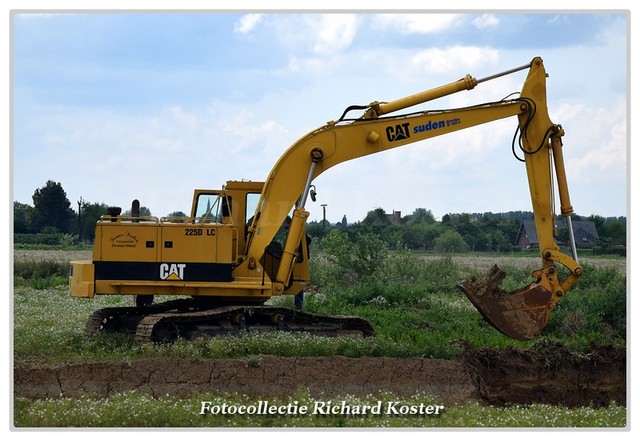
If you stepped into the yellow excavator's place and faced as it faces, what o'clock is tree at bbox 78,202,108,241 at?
The tree is roughly at 8 o'clock from the yellow excavator.

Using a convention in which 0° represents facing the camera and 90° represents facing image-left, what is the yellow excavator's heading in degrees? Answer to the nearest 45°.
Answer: approximately 270°

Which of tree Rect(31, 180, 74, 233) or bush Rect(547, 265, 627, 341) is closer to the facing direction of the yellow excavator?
the bush

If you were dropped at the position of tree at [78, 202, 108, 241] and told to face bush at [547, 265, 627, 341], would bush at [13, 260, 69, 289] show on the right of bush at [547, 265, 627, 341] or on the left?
right

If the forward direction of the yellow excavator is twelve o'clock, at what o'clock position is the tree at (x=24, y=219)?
The tree is roughly at 8 o'clock from the yellow excavator.

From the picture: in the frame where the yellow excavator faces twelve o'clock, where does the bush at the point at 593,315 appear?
The bush is roughly at 11 o'clock from the yellow excavator.

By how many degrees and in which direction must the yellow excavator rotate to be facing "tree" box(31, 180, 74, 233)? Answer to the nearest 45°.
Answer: approximately 135° to its left
